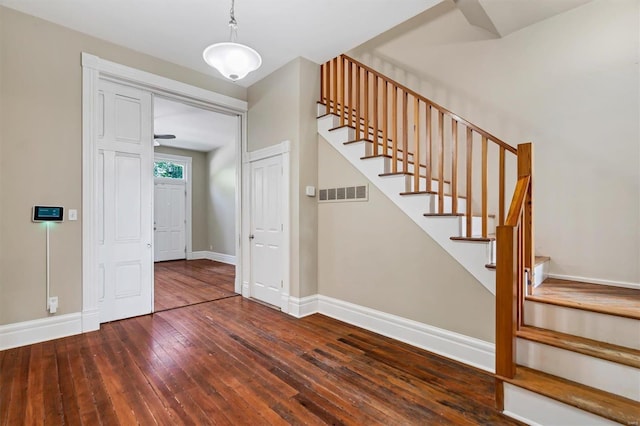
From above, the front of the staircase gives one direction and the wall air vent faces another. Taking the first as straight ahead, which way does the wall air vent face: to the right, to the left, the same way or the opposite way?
the same way

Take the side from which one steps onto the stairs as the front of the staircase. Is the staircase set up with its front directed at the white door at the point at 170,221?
no

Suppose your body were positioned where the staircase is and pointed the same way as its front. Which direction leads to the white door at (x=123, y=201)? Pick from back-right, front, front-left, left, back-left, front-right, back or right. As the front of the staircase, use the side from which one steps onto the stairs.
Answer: right

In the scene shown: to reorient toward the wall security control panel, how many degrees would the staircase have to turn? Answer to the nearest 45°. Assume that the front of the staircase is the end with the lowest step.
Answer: approximately 90° to its right

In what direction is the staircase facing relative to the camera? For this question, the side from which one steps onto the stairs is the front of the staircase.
toward the camera

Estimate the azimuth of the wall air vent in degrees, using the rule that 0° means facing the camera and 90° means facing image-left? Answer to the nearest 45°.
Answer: approximately 45°

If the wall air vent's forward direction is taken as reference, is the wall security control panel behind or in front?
in front

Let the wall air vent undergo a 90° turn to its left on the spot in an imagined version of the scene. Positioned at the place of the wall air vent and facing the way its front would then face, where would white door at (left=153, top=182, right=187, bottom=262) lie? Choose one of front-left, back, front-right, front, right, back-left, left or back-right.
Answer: back

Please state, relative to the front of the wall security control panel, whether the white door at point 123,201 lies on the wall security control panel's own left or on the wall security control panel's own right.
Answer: on the wall security control panel's own left

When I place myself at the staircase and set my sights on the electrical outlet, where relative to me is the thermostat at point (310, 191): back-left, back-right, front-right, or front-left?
front-right

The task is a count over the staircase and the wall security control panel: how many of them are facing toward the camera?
2

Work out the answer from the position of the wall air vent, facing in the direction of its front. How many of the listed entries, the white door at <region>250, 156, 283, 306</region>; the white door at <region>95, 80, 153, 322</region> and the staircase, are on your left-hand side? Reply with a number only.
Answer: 1

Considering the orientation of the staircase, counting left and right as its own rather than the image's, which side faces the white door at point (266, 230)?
right

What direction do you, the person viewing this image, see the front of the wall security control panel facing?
facing the viewer

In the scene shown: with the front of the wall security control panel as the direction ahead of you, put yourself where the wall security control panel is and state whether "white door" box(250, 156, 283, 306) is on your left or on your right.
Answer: on your left

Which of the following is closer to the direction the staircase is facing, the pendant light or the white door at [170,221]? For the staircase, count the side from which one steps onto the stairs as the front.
the pendant light
